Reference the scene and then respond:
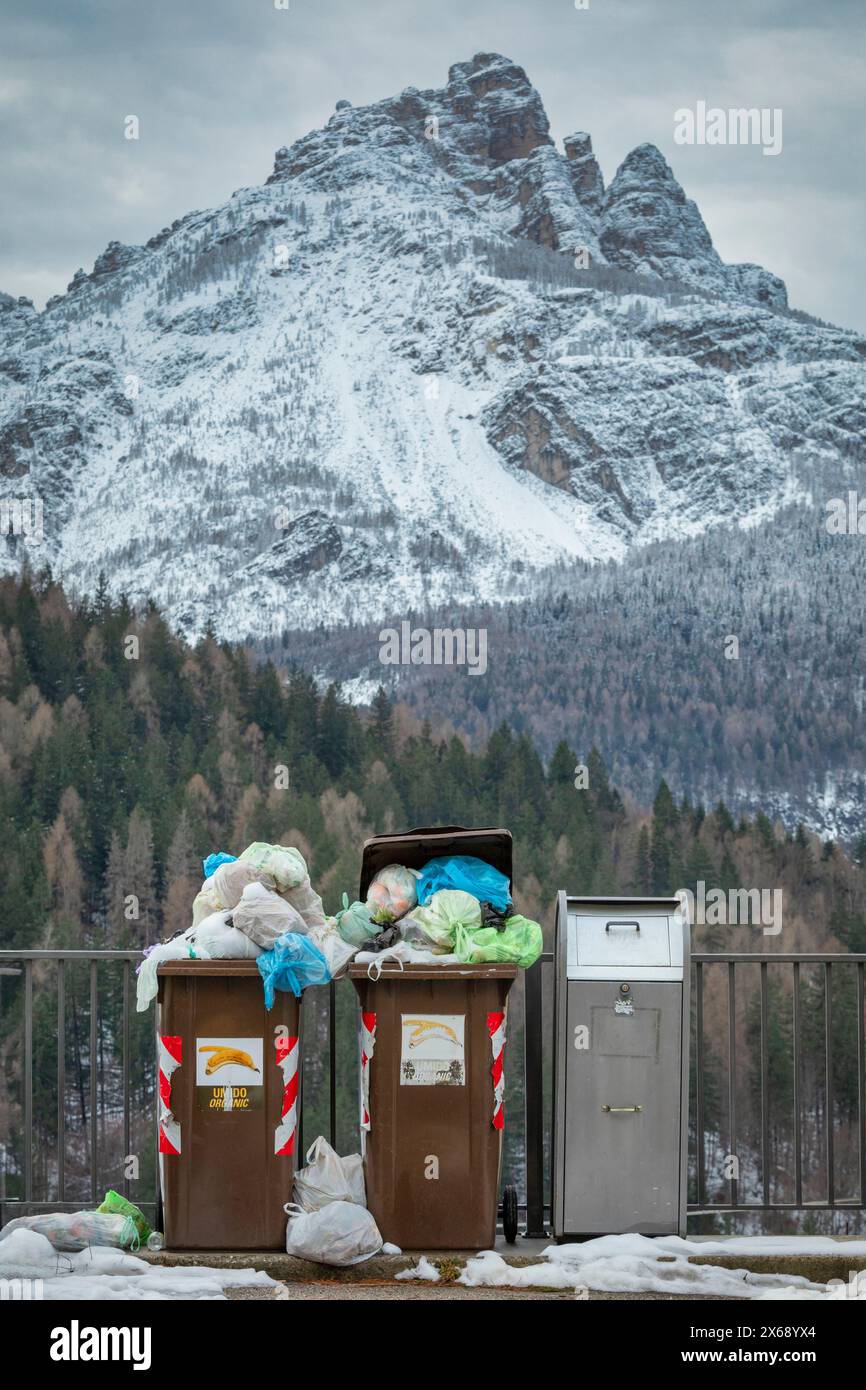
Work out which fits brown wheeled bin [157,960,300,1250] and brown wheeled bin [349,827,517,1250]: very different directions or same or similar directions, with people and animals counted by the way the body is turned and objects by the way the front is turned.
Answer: same or similar directions

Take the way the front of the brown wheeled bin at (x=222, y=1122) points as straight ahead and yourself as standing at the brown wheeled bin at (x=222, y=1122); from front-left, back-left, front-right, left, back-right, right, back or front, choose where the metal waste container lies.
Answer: left

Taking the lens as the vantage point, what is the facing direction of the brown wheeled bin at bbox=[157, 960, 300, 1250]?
facing the viewer

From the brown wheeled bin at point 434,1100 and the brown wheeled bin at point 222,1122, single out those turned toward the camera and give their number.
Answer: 2
